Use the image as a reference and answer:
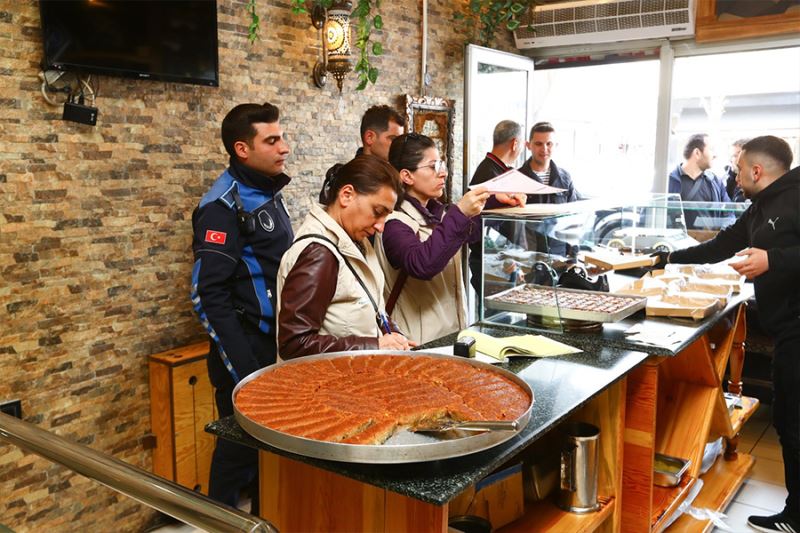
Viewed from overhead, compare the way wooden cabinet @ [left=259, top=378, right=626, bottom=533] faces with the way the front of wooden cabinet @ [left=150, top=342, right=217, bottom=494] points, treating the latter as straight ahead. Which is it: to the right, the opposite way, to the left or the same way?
the same way

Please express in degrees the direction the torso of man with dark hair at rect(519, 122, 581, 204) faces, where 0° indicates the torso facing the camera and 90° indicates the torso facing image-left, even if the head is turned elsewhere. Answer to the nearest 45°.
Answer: approximately 0°

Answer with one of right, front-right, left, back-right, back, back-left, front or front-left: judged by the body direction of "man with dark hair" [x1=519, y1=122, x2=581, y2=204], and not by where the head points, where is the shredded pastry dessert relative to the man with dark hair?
front

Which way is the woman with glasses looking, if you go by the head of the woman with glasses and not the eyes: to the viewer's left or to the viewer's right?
to the viewer's right

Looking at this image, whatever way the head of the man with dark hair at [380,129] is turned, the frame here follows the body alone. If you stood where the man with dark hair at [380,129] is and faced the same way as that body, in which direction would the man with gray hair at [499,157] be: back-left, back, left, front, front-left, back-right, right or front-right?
front-left

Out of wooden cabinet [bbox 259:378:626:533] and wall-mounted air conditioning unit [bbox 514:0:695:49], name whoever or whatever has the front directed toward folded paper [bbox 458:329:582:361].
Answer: the wall-mounted air conditioning unit

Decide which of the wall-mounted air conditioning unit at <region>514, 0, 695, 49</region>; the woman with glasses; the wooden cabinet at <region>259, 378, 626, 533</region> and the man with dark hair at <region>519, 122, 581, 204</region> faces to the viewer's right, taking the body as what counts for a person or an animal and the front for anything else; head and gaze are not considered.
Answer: the woman with glasses

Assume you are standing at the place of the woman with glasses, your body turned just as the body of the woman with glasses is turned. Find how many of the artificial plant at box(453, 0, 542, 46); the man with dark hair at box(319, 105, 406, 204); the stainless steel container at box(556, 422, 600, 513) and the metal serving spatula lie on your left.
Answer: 2

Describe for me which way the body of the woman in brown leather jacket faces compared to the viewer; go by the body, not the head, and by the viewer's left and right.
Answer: facing the viewer and to the right of the viewer

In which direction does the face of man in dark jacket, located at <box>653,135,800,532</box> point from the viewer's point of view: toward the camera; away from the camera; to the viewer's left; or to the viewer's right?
to the viewer's left

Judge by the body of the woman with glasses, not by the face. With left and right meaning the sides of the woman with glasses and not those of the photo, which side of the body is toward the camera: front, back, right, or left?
right

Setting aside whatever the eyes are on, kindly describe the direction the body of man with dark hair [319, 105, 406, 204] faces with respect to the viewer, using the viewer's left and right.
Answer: facing to the right of the viewer

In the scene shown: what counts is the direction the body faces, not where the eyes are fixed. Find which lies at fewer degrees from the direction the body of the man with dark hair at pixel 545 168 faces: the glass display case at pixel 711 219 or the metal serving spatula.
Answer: the metal serving spatula

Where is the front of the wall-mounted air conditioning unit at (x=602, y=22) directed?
toward the camera

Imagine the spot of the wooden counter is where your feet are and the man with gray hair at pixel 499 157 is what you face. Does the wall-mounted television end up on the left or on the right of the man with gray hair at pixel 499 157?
left

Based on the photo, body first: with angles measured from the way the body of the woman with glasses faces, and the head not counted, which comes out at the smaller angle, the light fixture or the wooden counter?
the wooden counter

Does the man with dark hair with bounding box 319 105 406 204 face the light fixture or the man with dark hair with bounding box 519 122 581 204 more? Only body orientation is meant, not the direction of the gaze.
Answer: the man with dark hair
